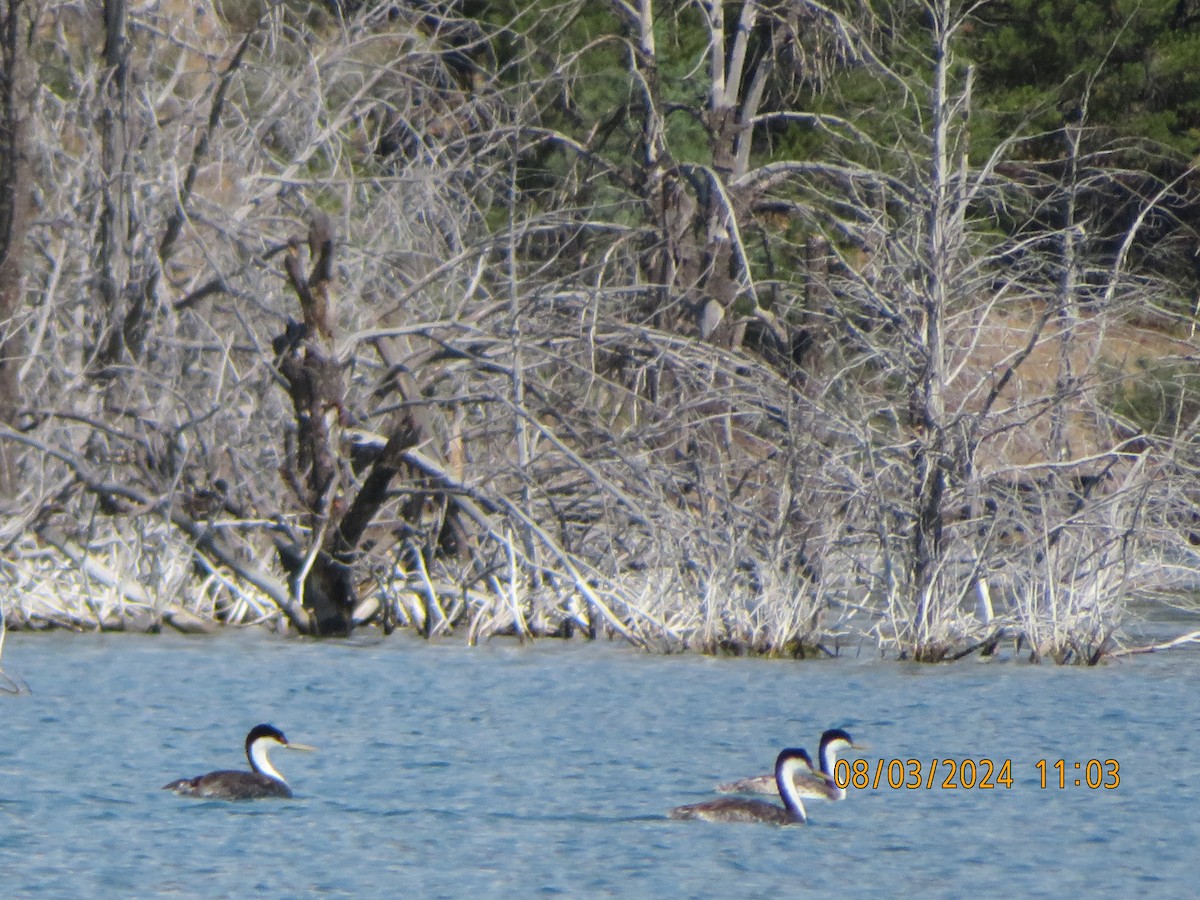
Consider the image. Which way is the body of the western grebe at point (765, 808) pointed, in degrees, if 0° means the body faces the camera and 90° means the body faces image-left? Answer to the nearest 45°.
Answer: approximately 270°

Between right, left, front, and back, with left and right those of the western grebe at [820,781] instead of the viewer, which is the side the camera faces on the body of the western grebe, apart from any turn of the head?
right

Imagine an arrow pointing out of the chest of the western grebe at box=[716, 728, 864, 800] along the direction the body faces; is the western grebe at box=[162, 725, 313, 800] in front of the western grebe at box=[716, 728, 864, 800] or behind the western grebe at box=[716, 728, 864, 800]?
behind

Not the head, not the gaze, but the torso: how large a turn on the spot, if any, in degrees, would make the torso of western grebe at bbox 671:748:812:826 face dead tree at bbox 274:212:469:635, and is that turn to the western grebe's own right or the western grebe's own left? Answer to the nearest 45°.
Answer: approximately 135° to the western grebe's own left

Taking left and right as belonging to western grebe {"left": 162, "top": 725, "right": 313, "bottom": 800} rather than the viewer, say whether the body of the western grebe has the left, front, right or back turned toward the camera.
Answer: right

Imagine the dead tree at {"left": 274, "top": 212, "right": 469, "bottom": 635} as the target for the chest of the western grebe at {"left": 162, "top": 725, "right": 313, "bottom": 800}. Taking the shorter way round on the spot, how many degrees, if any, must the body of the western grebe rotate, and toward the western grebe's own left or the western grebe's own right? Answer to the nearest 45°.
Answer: approximately 90° to the western grebe's own left

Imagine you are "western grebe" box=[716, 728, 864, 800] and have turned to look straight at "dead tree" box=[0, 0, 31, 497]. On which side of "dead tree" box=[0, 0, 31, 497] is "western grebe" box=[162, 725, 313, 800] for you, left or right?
left
